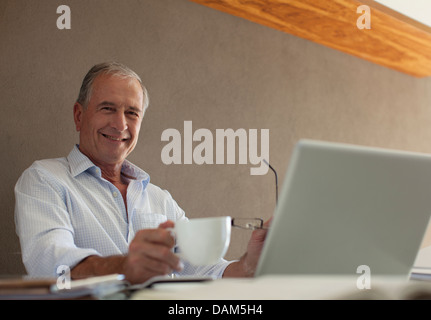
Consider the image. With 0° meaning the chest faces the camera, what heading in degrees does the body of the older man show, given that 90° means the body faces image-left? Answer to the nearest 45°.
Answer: approximately 315°

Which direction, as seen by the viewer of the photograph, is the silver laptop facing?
facing away from the viewer and to the left of the viewer

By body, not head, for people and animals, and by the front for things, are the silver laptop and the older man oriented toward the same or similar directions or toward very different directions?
very different directions

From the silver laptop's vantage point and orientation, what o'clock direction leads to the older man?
The older man is roughly at 12 o'clock from the silver laptop.
